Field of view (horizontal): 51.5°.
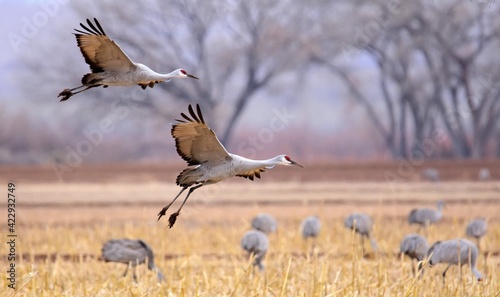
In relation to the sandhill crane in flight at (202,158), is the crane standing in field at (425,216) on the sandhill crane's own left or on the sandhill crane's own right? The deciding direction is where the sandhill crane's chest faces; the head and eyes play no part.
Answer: on the sandhill crane's own left

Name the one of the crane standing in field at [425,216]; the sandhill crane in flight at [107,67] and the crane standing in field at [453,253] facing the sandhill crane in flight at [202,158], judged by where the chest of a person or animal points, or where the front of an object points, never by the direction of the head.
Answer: the sandhill crane in flight at [107,67]

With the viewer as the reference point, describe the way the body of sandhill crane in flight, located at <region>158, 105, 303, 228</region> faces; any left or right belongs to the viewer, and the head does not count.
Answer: facing to the right of the viewer

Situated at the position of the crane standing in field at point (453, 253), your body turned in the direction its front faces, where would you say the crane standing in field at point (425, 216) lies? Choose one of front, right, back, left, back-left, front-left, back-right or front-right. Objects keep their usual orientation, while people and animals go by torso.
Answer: left

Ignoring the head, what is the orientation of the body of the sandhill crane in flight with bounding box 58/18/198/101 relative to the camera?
to the viewer's right

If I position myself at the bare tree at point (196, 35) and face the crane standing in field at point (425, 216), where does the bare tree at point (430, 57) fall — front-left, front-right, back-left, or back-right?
front-left
